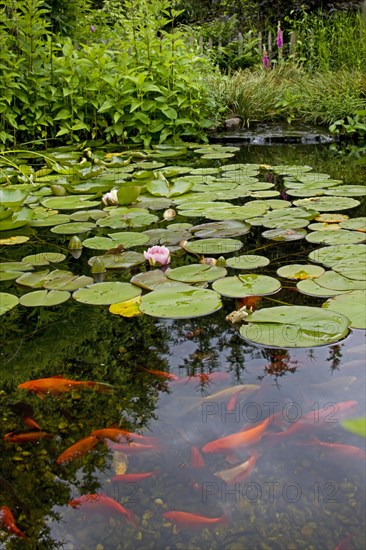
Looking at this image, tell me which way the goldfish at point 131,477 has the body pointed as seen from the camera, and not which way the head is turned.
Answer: to the viewer's left

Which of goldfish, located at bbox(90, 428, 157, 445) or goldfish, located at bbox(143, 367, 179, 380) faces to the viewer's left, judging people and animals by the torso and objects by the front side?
goldfish, located at bbox(90, 428, 157, 445)

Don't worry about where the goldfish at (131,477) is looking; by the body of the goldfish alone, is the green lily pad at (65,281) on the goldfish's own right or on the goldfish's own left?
on the goldfish's own right

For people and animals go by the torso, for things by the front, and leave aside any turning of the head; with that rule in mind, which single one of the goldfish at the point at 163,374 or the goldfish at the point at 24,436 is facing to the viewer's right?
the goldfish at the point at 163,374

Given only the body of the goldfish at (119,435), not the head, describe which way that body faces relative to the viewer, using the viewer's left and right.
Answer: facing to the left of the viewer
